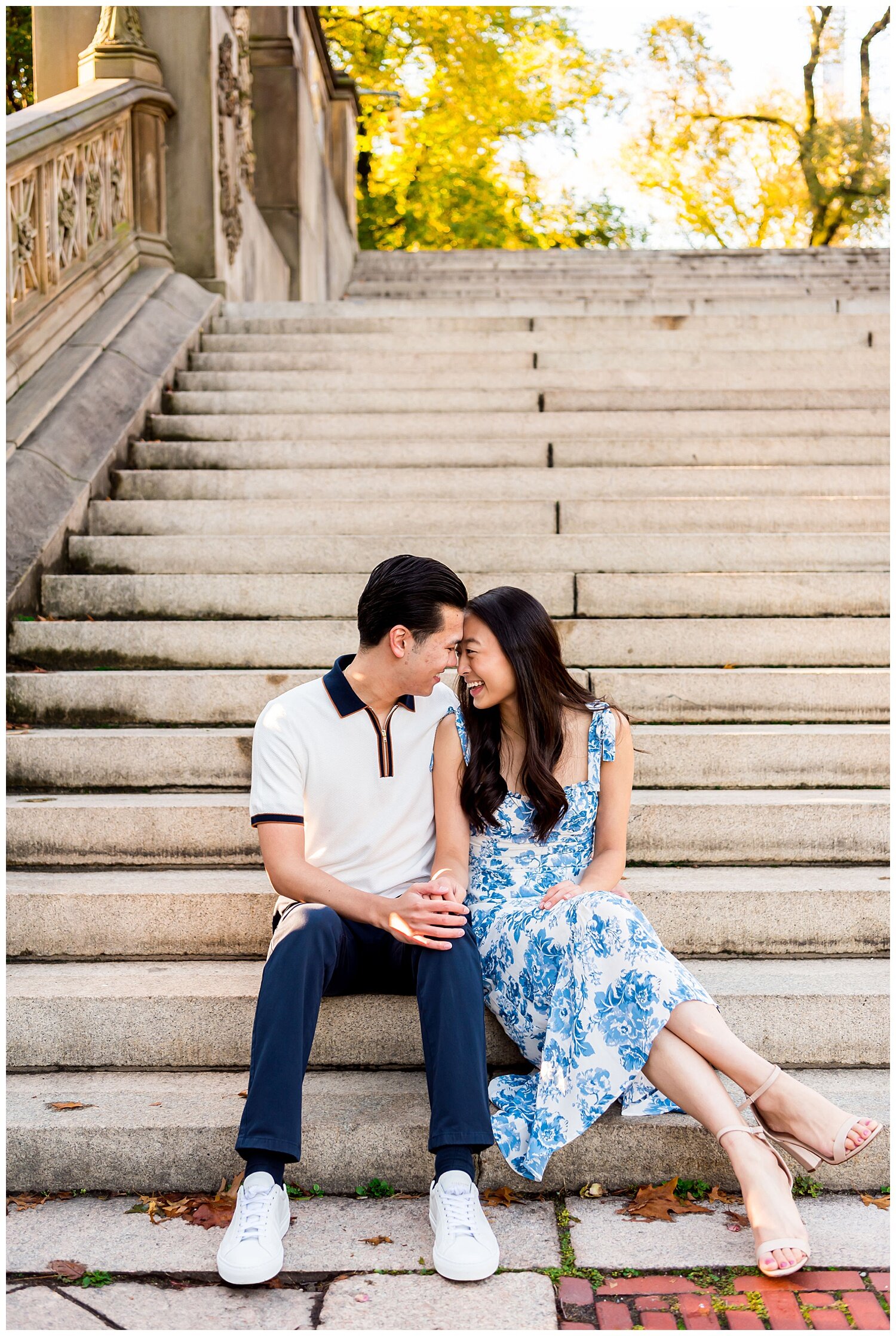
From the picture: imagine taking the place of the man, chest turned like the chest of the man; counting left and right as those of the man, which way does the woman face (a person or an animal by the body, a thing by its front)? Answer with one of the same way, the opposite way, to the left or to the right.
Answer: the same way

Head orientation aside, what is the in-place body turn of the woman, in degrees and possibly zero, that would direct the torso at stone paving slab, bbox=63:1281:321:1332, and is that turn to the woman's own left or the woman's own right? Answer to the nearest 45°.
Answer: approximately 45° to the woman's own right

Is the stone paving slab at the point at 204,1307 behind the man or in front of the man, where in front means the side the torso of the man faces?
in front

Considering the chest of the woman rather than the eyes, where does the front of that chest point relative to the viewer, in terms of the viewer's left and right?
facing the viewer

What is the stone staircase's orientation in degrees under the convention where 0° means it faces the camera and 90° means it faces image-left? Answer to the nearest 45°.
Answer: approximately 0°

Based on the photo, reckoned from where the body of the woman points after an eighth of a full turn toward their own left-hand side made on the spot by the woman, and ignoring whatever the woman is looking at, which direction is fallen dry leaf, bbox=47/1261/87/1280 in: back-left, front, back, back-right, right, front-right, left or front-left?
right

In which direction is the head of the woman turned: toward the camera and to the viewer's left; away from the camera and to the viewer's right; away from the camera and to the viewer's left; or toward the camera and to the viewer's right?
toward the camera and to the viewer's left

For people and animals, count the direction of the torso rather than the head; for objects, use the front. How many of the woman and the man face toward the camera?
2

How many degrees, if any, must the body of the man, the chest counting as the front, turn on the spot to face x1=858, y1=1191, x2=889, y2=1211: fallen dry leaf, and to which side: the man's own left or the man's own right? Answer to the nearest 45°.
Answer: approximately 90° to the man's own left

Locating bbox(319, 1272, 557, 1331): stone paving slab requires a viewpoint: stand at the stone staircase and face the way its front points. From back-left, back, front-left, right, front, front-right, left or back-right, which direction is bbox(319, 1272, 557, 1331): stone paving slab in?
front

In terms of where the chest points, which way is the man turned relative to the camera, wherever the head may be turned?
toward the camera

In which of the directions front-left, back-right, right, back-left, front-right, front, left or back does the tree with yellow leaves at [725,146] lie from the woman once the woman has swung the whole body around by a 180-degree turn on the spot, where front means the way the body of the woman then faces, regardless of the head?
front
